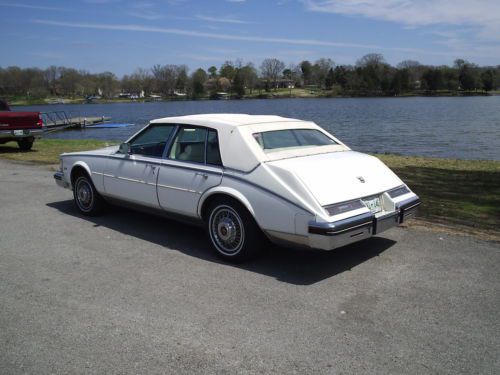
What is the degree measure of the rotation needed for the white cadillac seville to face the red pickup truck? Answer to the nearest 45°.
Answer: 0° — it already faces it

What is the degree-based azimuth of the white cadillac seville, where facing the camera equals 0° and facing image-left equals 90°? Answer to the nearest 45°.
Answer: approximately 135°

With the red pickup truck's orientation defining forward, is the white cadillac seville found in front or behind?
behind

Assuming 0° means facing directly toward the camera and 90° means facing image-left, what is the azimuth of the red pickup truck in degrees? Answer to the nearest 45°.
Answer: approximately 135°

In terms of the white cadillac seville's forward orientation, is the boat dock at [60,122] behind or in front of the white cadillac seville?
in front

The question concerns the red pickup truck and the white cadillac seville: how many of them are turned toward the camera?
0

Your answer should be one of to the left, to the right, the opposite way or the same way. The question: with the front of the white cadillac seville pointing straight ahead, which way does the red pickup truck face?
the same way
